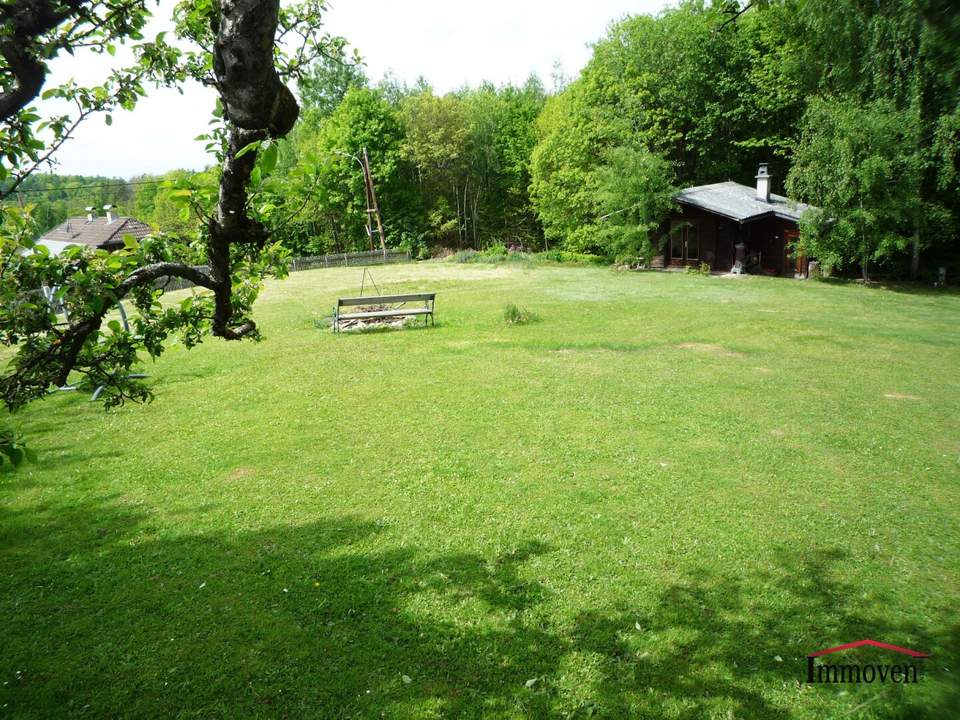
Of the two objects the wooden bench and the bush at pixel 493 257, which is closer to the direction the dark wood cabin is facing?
the wooden bench

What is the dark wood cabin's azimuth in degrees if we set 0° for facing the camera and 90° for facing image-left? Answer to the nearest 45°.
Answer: approximately 45°

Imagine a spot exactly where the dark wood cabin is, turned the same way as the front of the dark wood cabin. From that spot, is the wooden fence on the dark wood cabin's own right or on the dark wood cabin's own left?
on the dark wood cabin's own right

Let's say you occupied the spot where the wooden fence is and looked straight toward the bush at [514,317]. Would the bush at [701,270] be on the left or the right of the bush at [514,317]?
left

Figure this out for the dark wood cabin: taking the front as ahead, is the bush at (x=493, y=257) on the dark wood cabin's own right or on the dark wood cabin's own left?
on the dark wood cabin's own right

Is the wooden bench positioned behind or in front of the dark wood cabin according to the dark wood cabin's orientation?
in front

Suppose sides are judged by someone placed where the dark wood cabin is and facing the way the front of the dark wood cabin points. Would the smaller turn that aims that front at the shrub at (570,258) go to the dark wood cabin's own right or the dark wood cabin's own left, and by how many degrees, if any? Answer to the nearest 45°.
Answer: approximately 90° to the dark wood cabin's own right

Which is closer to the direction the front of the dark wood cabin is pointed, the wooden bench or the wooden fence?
the wooden bench

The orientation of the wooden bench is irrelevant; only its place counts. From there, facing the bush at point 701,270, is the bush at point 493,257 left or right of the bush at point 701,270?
left
